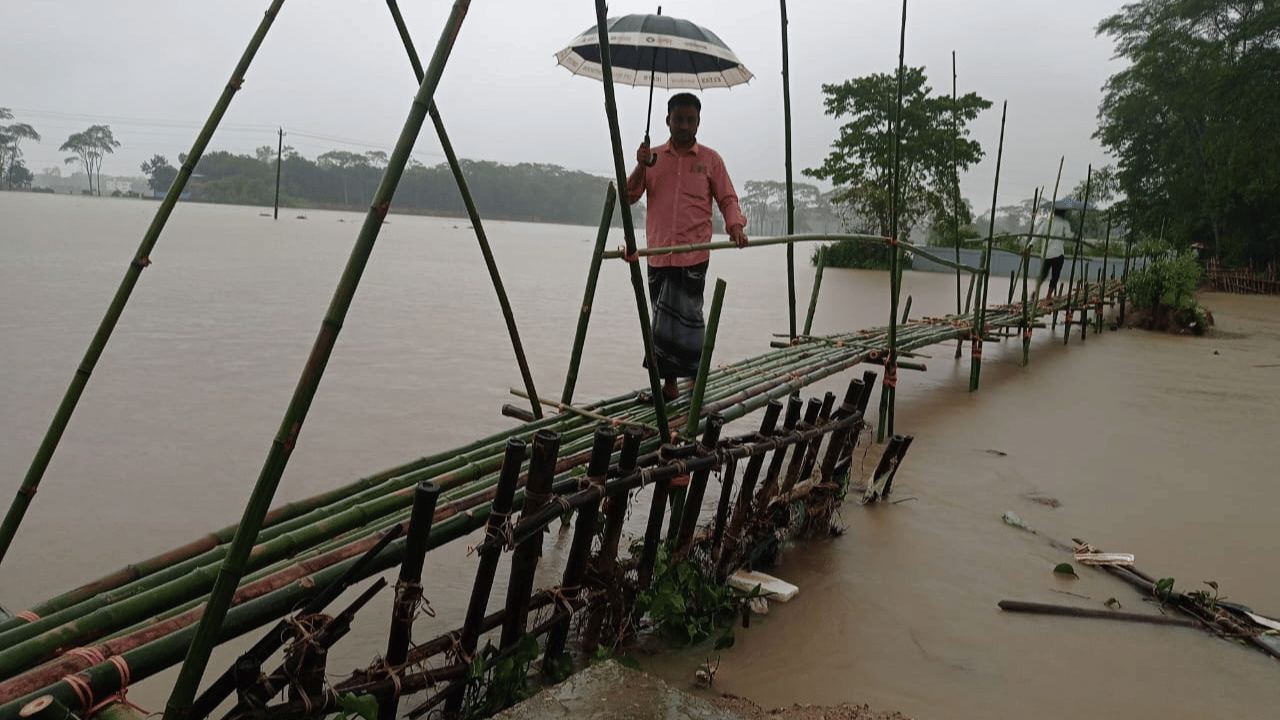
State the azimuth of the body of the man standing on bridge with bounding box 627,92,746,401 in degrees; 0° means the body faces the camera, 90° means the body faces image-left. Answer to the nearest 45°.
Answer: approximately 0°

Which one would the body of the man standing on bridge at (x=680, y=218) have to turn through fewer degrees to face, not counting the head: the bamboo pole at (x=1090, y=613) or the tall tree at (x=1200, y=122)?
the bamboo pole

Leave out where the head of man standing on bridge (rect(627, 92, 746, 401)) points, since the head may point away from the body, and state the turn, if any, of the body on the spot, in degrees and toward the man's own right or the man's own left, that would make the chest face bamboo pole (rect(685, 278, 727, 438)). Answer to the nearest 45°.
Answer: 0° — they already face it

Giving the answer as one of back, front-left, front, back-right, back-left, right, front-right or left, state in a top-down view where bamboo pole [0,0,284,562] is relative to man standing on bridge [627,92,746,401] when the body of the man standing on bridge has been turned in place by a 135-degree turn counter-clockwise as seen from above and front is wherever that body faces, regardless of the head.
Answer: back

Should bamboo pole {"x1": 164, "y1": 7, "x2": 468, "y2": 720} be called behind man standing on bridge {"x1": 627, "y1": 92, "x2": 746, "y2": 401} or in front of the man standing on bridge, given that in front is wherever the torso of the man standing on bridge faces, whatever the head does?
in front

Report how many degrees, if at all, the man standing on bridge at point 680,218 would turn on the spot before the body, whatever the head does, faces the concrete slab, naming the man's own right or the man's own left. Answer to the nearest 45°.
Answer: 0° — they already face it

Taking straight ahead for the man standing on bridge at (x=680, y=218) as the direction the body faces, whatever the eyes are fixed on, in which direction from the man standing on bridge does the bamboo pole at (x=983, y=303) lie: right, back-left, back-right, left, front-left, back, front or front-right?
back-left

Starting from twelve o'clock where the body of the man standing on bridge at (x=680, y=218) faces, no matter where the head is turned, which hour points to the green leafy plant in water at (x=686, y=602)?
The green leafy plant in water is roughly at 12 o'clock from the man standing on bridge.

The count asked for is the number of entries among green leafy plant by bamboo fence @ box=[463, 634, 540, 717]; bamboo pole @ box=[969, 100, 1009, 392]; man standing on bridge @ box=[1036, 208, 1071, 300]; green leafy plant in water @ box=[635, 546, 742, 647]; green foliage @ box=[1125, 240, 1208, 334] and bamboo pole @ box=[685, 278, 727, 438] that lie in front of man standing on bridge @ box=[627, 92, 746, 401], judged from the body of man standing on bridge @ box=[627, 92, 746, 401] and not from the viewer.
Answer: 3
